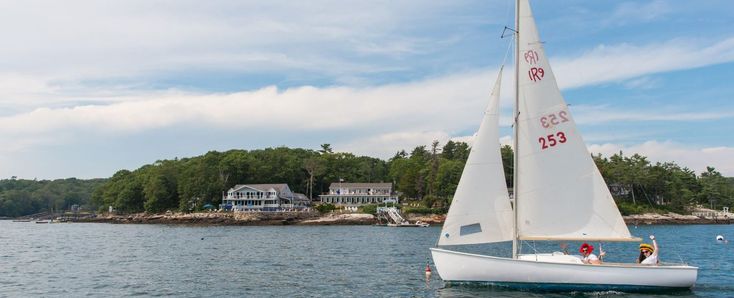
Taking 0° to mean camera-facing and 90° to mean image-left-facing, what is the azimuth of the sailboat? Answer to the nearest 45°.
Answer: approximately 90°
